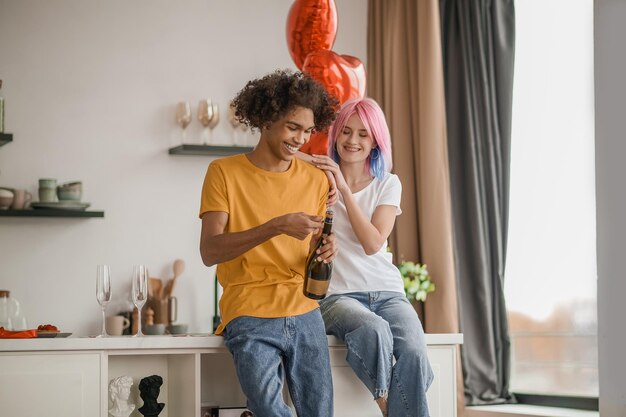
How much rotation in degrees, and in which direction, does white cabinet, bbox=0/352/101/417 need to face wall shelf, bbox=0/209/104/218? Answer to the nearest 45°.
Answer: approximately 180°

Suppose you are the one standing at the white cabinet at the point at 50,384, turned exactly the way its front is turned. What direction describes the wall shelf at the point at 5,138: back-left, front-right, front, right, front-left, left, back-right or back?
back

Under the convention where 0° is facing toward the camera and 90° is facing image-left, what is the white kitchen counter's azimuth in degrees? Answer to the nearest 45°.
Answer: approximately 0°

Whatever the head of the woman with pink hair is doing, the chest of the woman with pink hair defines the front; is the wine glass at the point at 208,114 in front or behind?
behind

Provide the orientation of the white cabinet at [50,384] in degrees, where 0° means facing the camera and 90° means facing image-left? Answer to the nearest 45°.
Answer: approximately 0°

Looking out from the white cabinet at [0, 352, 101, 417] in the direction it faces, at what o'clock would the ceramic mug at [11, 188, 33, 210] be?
The ceramic mug is roughly at 6 o'clock from the white cabinet.

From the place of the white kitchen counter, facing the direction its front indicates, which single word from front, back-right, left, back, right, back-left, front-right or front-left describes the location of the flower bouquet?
back-left

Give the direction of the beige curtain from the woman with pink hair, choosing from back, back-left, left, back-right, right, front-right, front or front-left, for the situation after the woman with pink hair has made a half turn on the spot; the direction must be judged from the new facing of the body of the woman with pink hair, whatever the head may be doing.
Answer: front

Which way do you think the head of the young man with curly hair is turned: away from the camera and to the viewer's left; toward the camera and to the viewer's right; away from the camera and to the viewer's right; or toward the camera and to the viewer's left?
toward the camera and to the viewer's right

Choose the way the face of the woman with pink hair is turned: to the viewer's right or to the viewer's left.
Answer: to the viewer's left

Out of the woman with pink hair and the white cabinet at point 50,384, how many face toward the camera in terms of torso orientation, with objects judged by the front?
2
